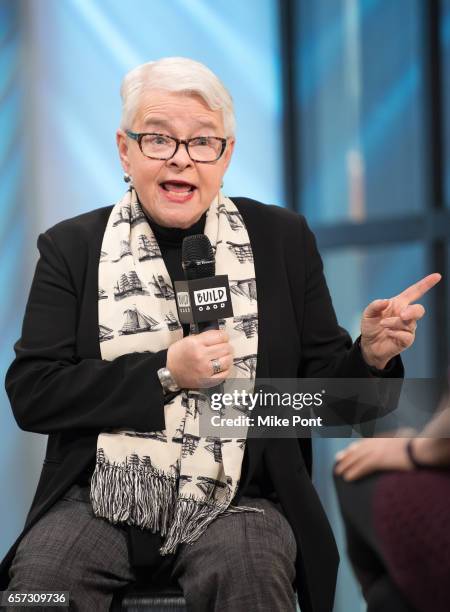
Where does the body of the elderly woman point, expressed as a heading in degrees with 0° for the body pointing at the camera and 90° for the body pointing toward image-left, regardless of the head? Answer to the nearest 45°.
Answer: approximately 0°
